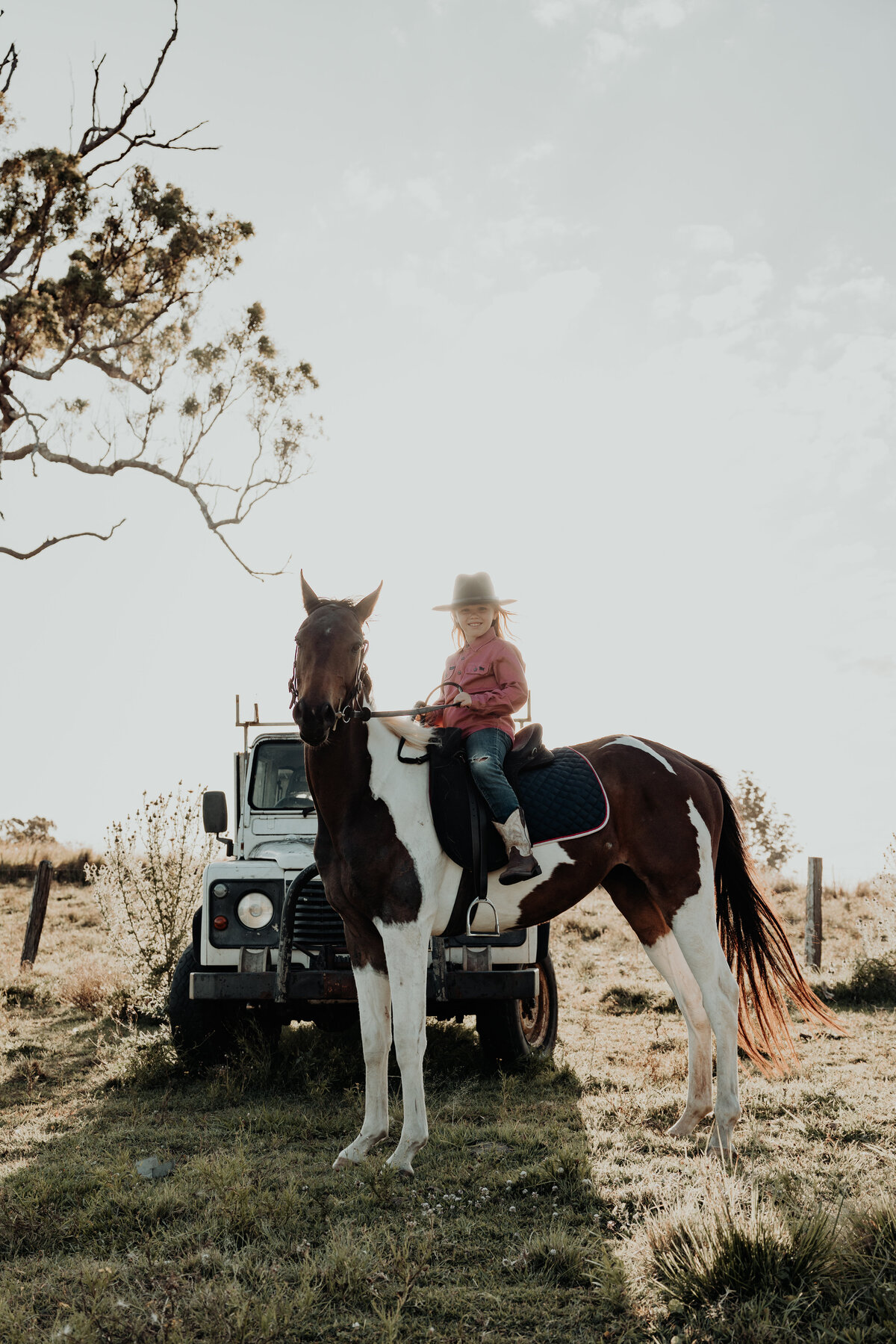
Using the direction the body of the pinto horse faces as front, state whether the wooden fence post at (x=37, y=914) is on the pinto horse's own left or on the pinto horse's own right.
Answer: on the pinto horse's own right

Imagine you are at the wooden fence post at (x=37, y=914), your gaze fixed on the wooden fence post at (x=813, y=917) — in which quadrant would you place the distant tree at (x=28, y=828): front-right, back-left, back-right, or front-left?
back-left

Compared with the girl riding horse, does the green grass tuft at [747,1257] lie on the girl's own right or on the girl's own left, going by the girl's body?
on the girl's own left

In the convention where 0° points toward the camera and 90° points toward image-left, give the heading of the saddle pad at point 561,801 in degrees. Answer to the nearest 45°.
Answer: approximately 45°

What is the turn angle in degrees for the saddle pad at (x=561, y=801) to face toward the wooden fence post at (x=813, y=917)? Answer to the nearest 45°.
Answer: approximately 135° to its right

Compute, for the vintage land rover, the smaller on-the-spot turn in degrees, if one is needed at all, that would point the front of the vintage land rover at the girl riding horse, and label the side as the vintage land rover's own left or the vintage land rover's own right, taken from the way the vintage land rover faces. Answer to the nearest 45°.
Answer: approximately 45° to the vintage land rover's own left

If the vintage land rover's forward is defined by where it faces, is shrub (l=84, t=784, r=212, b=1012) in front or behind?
behind

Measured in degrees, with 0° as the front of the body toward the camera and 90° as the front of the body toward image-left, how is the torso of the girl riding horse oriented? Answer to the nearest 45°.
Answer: approximately 45°

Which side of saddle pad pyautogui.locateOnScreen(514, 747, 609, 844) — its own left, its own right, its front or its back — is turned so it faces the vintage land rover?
right
